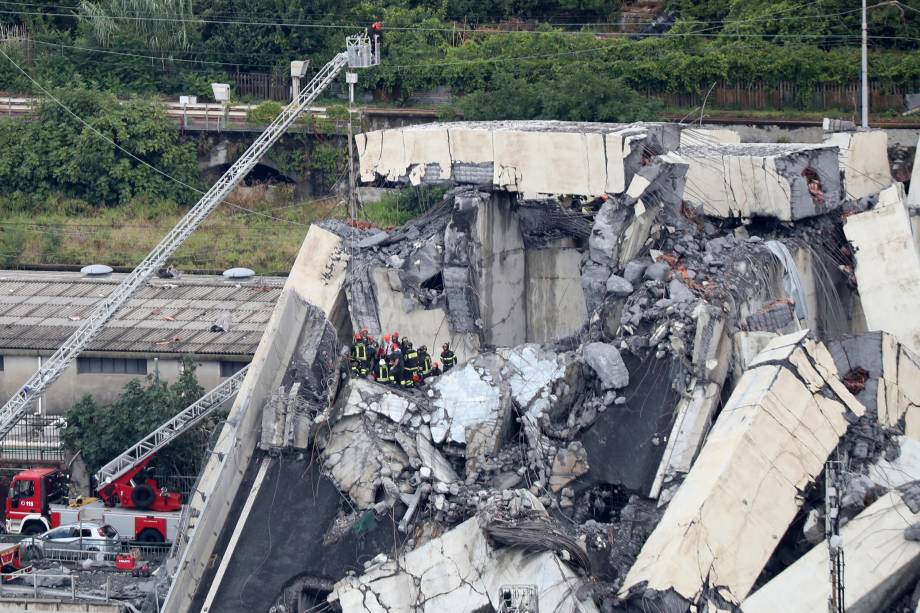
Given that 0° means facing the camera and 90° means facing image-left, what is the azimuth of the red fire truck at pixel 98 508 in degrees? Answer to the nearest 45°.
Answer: approximately 90°

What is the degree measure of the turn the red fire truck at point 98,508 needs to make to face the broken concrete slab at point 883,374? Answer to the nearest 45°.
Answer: approximately 135° to its left

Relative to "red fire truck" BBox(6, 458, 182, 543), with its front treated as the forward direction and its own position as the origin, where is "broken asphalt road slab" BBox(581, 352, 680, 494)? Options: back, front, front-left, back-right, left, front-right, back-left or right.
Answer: back-left

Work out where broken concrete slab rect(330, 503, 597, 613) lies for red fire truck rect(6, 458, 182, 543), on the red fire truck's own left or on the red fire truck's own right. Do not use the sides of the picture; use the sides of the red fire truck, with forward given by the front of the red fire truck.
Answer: on the red fire truck's own left

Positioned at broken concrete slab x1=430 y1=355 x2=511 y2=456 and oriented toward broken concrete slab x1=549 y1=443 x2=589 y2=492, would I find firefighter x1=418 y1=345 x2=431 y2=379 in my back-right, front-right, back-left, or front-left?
back-left

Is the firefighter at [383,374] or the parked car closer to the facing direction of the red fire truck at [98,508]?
the parked car

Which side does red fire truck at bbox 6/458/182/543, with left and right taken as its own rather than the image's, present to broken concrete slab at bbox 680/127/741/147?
back

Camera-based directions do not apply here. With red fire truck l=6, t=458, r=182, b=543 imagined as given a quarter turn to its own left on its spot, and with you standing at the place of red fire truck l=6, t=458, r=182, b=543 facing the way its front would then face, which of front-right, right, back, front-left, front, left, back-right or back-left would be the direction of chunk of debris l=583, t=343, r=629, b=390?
front-left
